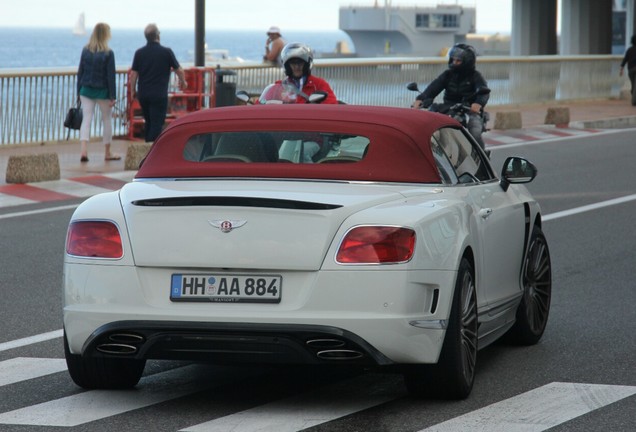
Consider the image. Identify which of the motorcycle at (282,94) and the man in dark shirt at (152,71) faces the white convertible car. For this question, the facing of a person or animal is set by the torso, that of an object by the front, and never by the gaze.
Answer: the motorcycle

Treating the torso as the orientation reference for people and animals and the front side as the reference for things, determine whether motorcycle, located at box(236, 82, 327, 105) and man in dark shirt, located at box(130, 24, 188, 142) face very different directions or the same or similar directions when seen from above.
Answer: very different directions

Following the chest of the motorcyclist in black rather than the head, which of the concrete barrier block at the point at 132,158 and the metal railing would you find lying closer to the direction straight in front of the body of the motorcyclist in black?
the concrete barrier block

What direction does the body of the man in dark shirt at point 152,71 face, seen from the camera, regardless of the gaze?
away from the camera
